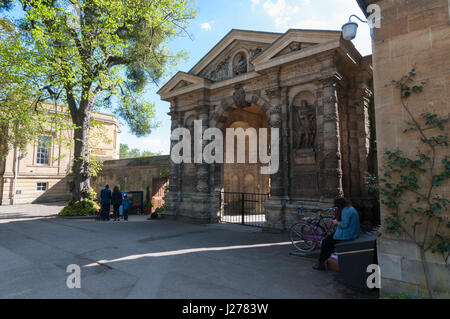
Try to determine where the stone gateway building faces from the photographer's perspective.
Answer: facing the viewer and to the left of the viewer

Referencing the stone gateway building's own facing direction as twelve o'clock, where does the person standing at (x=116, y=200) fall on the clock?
The person standing is roughly at 2 o'clock from the stone gateway building.

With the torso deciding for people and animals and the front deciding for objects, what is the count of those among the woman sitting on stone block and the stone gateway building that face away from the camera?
0

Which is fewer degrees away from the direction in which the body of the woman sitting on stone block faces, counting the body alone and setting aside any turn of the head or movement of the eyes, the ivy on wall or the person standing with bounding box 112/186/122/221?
the person standing

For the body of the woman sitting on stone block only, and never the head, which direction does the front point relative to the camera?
to the viewer's left

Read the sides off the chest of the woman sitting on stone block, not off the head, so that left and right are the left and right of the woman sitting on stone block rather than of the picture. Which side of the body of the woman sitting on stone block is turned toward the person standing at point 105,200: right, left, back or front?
front
